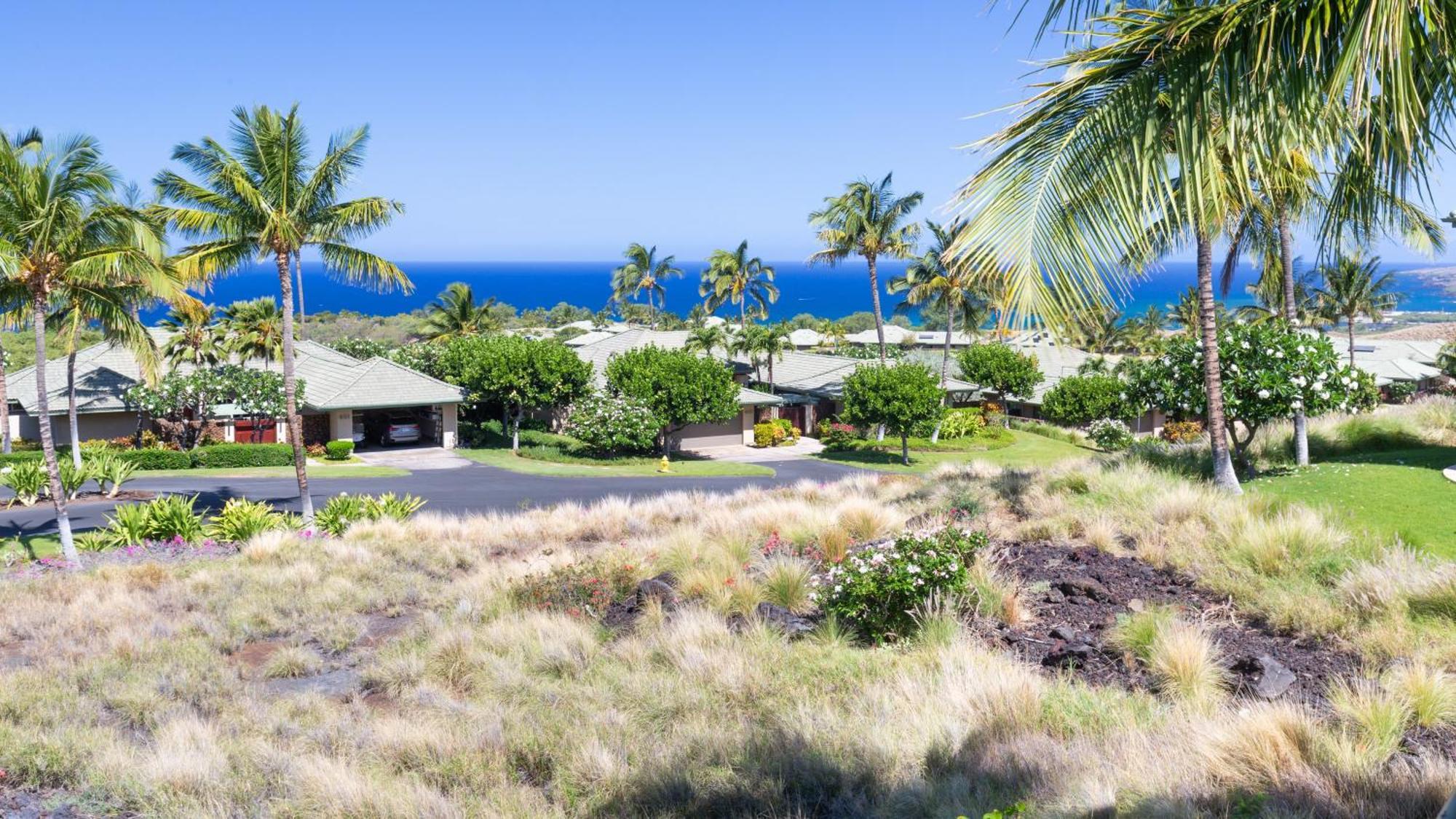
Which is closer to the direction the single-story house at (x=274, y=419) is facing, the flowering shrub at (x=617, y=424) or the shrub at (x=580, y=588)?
the shrub

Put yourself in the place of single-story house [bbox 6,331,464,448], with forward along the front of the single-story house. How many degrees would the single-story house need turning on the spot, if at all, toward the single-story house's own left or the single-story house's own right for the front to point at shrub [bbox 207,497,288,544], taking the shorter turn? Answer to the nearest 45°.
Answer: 0° — it already faces it

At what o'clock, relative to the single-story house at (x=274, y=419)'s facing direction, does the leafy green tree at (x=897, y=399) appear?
The leafy green tree is roughly at 10 o'clock from the single-story house.

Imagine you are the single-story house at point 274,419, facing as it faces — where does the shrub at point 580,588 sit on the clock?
The shrub is roughly at 12 o'clock from the single-story house.

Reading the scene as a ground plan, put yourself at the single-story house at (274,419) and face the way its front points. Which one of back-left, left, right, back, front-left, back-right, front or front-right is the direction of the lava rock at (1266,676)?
front

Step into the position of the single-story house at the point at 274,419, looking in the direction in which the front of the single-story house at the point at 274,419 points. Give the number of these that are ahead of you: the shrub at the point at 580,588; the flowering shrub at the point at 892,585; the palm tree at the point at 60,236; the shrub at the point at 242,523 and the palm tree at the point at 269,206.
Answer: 5

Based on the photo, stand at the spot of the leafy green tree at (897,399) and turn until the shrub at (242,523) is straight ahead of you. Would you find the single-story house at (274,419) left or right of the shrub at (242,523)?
right

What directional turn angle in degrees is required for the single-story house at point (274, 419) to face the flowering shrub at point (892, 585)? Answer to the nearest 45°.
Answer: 0° — it already faces it

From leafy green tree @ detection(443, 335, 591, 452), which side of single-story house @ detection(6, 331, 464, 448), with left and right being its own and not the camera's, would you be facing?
left

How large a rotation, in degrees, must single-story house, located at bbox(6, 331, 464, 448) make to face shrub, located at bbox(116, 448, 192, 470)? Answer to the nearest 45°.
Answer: approximately 45° to its right

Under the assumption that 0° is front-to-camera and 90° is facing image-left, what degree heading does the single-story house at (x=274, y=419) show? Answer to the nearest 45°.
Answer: approximately 0°

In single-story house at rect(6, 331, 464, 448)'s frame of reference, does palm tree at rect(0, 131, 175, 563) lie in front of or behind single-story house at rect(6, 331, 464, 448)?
in front

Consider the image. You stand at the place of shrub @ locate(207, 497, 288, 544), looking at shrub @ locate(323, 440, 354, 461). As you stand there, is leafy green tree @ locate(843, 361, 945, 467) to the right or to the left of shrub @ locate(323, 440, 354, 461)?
right

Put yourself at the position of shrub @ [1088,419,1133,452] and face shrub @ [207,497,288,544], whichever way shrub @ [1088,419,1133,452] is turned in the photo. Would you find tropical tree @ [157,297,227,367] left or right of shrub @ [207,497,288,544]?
right
